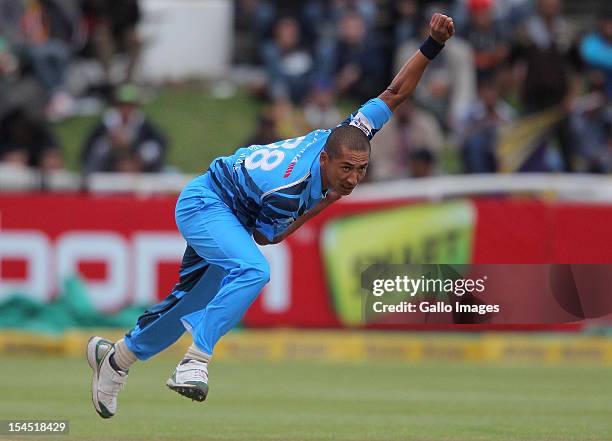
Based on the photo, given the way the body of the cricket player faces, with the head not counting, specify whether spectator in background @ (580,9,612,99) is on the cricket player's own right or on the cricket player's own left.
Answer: on the cricket player's own left

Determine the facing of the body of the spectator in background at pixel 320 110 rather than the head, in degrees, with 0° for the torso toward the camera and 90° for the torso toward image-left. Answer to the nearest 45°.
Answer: approximately 0°

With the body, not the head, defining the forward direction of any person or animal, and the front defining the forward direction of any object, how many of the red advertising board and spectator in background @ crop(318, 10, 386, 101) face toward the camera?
2

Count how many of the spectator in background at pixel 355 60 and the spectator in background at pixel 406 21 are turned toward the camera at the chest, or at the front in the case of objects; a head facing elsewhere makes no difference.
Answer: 2

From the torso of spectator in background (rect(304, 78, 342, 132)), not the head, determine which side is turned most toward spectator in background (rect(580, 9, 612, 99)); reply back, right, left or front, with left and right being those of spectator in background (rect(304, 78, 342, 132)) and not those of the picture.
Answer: left
